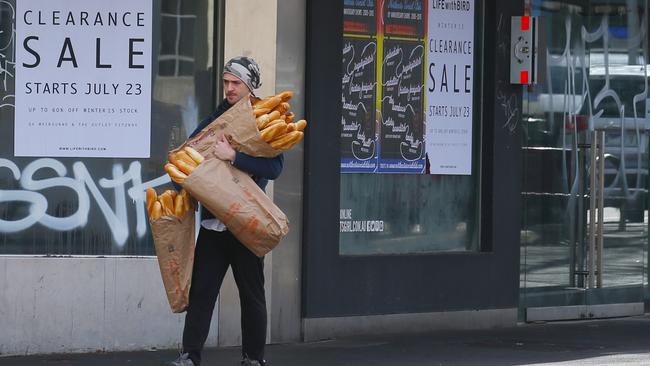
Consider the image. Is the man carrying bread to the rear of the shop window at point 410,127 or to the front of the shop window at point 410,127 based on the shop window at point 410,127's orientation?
to the front

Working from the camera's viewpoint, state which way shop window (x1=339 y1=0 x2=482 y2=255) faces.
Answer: facing the viewer

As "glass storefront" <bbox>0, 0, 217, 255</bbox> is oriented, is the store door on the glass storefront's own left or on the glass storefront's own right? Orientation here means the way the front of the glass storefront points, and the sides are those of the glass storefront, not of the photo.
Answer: on the glass storefront's own left

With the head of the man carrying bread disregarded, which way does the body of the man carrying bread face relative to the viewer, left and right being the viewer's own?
facing the viewer and to the left of the viewer

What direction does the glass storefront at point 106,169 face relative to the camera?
toward the camera

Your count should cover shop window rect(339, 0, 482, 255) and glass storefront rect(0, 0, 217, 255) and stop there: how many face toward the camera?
2

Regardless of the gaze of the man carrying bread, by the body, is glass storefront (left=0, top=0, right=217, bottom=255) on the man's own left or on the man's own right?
on the man's own right

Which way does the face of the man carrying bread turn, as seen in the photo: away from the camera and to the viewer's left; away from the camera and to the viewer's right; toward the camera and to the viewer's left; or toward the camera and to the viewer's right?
toward the camera and to the viewer's left

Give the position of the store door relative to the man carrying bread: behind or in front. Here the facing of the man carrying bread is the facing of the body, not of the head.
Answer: behind

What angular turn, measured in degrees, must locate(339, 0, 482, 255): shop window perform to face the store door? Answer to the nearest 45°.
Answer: approximately 135° to its left
